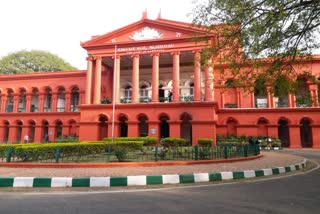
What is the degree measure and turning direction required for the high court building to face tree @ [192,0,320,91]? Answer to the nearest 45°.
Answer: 0° — it already faces it

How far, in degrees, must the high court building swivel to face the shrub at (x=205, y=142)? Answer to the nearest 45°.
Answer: approximately 45° to its left

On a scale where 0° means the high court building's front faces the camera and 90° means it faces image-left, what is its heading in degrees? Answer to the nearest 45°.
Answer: approximately 0°

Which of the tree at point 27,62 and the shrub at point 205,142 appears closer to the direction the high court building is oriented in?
the shrub

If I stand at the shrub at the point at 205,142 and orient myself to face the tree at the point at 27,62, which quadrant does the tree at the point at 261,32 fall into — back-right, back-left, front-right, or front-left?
back-left

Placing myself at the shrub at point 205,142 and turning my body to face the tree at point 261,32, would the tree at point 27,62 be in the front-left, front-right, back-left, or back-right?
back-right

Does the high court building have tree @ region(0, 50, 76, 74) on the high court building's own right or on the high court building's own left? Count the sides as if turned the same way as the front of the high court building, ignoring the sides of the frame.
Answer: on the high court building's own right
